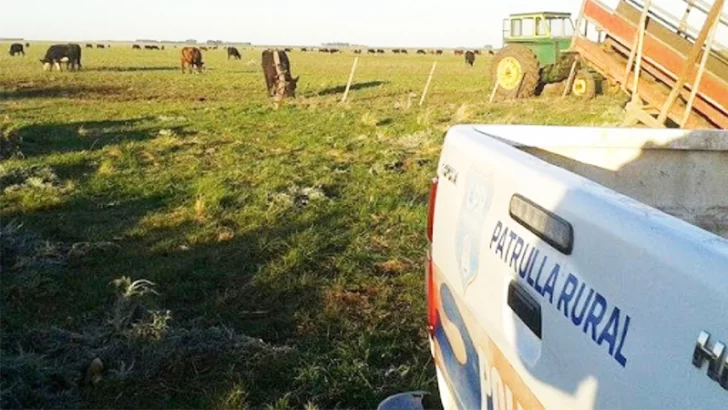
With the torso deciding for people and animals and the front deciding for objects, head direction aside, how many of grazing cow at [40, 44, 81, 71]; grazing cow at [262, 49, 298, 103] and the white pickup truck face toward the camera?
1

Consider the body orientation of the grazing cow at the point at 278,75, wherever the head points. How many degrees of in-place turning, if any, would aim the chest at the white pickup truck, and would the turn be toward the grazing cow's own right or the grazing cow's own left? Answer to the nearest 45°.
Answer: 0° — it already faces it

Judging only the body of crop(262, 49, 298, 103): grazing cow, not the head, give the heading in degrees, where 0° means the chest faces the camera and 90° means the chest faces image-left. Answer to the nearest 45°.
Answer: approximately 0°

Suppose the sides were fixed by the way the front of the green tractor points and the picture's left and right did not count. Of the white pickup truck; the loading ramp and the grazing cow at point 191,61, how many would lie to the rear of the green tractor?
1

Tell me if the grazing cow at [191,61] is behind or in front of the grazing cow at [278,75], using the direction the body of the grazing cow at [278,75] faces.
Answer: behind

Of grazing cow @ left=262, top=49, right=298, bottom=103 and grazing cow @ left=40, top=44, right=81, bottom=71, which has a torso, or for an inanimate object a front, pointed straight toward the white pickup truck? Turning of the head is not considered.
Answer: grazing cow @ left=262, top=49, right=298, bottom=103

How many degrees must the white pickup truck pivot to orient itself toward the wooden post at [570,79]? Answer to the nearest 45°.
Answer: approximately 45° to its left

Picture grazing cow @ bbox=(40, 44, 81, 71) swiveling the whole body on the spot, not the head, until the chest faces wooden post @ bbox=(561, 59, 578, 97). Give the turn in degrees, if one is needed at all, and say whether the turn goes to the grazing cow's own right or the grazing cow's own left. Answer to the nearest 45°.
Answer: approximately 135° to the grazing cow's own left

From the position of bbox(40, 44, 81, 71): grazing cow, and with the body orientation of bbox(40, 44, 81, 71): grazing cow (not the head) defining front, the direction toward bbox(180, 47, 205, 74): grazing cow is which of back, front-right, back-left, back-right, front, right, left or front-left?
back

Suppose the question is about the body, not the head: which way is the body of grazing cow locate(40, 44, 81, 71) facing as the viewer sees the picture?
to the viewer's left

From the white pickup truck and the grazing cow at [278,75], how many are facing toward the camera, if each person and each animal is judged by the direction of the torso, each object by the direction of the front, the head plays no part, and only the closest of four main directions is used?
1

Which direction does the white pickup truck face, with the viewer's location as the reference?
facing away from the viewer and to the right of the viewer

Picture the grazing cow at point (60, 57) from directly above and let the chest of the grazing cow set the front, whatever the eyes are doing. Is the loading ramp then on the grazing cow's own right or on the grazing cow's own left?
on the grazing cow's own left

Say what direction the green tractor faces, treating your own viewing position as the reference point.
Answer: facing the viewer and to the right of the viewer
